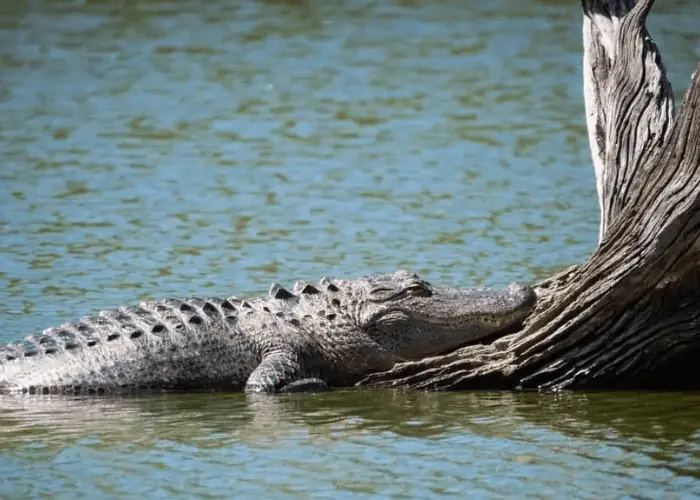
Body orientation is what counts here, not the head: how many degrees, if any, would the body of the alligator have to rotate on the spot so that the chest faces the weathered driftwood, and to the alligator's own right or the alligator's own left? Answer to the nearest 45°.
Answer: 0° — it already faces it

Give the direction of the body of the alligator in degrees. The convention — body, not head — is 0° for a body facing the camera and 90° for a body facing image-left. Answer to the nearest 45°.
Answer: approximately 270°
